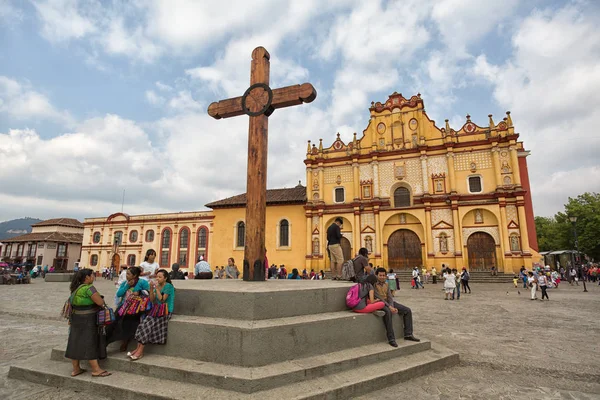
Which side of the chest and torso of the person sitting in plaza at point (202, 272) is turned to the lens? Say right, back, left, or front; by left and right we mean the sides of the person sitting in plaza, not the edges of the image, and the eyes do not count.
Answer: back

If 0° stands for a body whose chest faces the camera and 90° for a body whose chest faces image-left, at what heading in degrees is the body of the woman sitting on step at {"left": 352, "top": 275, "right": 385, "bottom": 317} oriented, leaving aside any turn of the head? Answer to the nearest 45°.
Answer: approximately 270°

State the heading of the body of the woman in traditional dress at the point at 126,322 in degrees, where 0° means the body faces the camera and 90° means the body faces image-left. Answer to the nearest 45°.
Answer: approximately 45°

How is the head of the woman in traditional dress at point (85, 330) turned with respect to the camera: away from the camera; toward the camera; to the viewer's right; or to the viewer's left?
to the viewer's right
